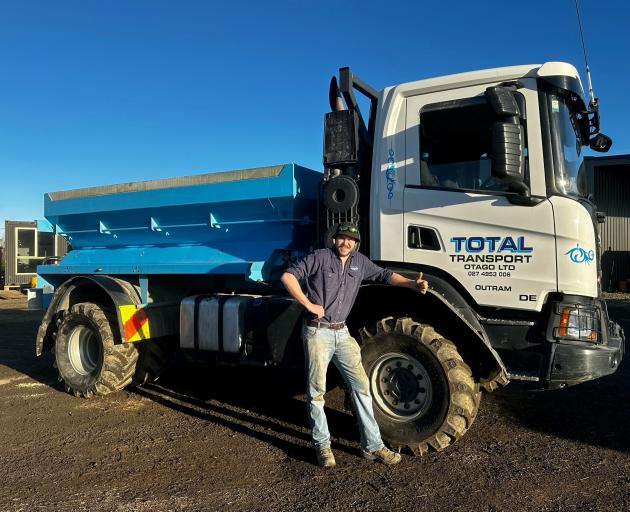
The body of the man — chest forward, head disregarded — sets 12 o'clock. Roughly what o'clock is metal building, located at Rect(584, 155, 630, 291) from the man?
The metal building is roughly at 7 o'clock from the man.

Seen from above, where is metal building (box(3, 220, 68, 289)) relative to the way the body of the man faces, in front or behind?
behind

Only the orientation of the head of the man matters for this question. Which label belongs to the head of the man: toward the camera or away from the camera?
toward the camera

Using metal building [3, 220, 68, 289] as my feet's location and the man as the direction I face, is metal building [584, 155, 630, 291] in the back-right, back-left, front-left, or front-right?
front-left

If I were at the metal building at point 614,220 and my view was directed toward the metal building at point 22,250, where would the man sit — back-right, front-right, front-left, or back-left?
front-left

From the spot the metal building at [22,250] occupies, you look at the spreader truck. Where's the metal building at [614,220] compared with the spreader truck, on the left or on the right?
left

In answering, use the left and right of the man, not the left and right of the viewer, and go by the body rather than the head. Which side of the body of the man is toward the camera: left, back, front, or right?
front
